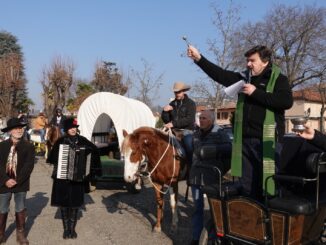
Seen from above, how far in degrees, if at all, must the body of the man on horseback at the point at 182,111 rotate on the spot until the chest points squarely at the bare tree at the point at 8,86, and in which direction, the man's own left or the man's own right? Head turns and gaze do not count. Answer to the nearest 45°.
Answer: approximately 90° to the man's own right

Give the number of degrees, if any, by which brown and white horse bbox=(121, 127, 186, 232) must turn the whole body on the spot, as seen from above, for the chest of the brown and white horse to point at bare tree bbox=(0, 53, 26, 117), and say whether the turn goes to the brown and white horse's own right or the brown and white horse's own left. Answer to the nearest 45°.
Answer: approximately 90° to the brown and white horse's own right

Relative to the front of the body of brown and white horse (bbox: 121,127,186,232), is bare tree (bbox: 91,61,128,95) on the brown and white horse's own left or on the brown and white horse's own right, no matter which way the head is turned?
on the brown and white horse's own right

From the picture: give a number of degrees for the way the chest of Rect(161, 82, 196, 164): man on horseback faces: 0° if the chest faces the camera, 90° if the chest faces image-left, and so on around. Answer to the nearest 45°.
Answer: approximately 45°

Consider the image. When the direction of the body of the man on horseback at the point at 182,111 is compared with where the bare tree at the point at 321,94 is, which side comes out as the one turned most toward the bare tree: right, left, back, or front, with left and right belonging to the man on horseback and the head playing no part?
back
